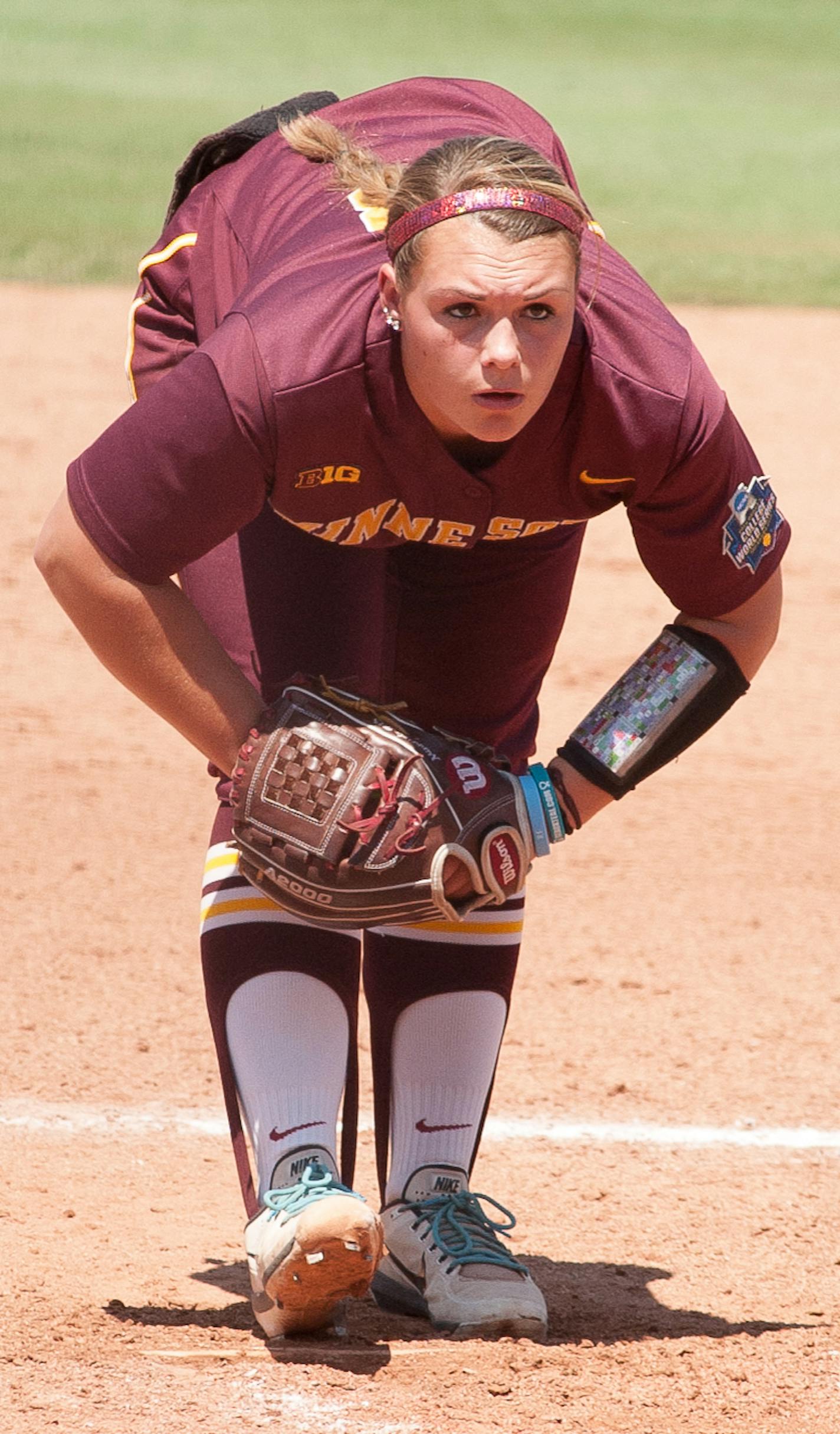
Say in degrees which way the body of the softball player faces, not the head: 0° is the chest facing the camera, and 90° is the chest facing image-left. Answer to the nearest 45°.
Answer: approximately 0°
